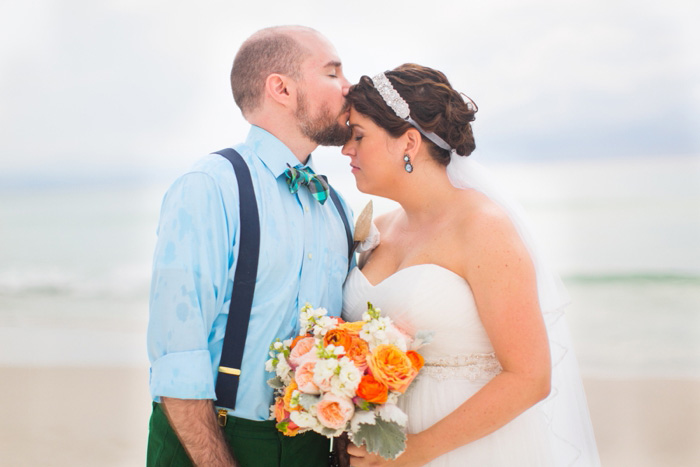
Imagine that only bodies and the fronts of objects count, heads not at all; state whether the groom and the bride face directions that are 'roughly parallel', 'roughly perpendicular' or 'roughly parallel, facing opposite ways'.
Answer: roughly perpendicular

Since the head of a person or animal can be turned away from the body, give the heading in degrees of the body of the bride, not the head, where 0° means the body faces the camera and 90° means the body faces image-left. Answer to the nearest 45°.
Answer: approximately 45°

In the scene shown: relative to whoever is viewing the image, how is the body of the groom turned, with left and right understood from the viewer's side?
facing the viewer and to the right of the viewer

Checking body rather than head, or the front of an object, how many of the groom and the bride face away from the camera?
0

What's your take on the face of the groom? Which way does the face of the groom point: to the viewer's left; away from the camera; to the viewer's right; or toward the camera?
to the viewer's right

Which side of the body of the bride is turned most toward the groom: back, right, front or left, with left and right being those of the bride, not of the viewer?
front

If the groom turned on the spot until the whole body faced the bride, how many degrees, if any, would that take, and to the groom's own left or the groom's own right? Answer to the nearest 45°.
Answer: approximately 45° to the groom's own left
